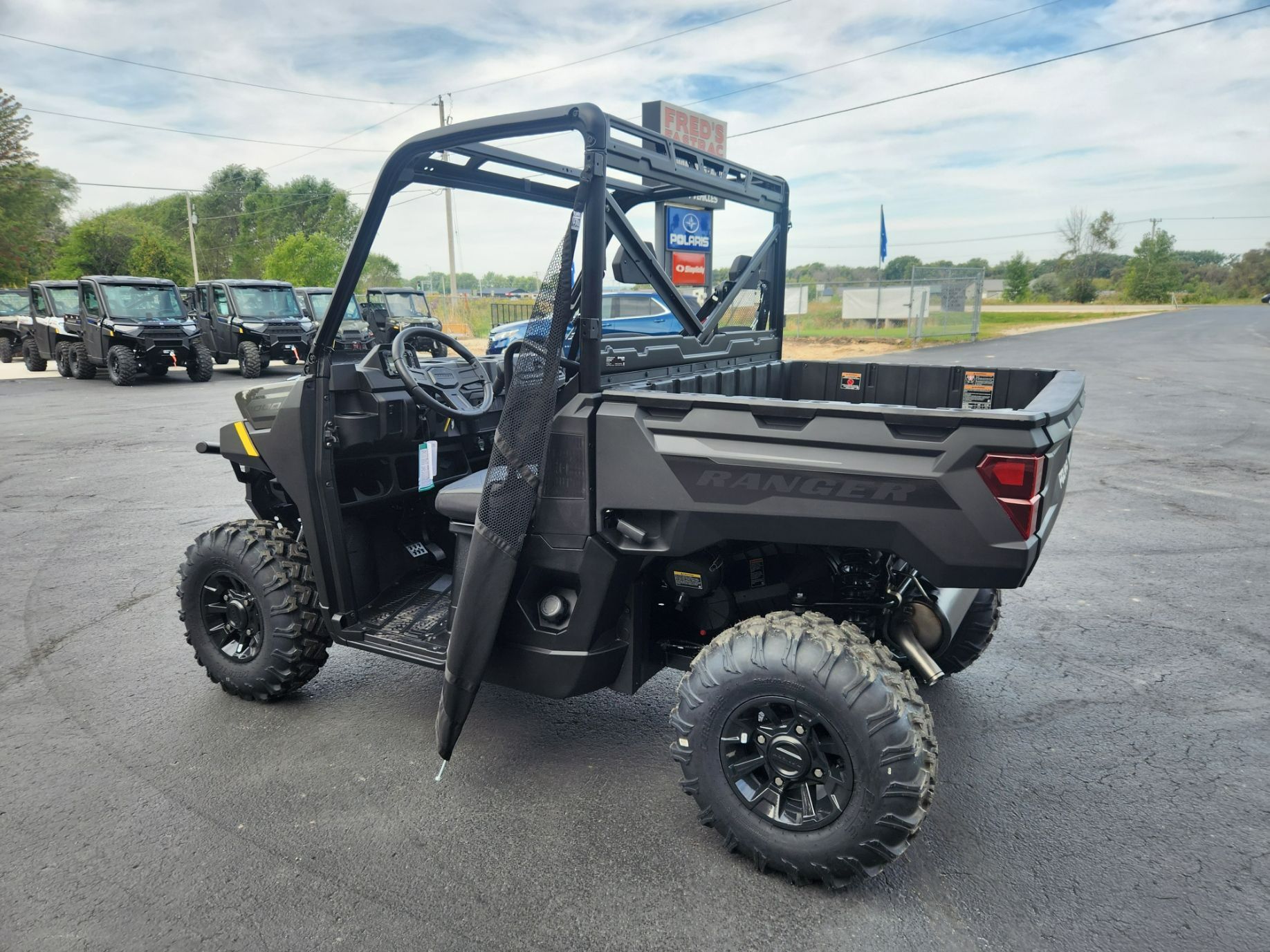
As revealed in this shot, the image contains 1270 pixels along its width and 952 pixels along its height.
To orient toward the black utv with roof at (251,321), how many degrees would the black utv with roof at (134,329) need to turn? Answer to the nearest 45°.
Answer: approximately 90° to its left

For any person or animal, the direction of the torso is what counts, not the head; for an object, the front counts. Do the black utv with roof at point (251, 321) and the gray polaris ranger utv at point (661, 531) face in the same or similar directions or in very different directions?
very different directions

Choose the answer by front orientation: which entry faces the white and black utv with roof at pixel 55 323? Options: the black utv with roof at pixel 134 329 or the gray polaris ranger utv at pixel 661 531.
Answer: the gray polaris ranger utv

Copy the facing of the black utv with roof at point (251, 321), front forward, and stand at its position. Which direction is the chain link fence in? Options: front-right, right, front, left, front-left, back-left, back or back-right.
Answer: front-left

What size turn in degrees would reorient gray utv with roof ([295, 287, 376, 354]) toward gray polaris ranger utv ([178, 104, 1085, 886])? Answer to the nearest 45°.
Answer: approximately 45° to its right

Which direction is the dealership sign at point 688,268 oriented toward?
toward the camera

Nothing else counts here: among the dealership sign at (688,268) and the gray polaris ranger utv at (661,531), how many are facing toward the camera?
1

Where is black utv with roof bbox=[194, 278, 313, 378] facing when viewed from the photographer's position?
facing the viewer and to the right of the viewer

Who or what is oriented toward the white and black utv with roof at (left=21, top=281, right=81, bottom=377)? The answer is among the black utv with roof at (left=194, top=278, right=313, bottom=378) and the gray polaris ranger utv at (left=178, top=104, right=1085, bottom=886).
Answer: the gray polaris ranger utv

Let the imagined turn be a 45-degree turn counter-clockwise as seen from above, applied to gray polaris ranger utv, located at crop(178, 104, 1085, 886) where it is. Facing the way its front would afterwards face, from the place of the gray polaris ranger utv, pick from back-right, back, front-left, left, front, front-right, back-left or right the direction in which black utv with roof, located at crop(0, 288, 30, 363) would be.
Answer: front-right
